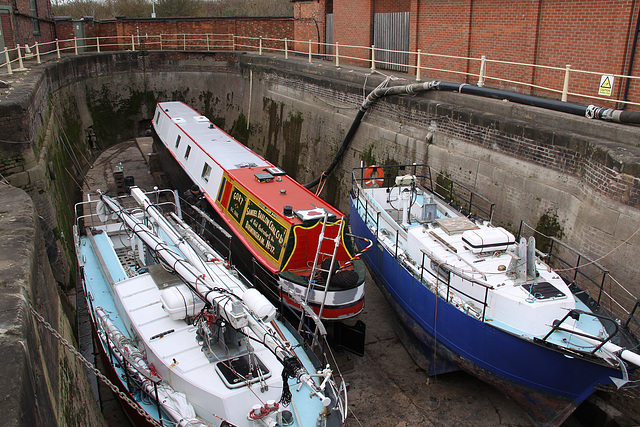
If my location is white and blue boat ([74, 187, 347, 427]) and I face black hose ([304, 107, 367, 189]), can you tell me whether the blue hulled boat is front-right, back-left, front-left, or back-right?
front-right

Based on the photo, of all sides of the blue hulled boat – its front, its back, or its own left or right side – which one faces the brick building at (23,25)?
back

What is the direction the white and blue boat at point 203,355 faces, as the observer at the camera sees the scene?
facing the viewer and to the right of the viewer

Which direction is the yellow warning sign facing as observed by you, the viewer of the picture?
facing the viewer

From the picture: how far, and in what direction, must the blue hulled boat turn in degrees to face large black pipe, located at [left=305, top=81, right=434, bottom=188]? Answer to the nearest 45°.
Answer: approximately 180°

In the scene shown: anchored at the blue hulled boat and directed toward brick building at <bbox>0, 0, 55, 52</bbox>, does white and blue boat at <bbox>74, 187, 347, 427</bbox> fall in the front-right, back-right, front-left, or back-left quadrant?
front-left

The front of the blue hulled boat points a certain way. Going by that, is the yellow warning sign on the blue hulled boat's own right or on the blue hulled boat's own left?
on the blue hulled boat's own left

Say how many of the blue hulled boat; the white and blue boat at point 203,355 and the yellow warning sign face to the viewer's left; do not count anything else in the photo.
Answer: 0

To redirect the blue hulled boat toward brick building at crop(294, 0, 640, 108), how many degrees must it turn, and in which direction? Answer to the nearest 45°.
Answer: approximately 135° to its left

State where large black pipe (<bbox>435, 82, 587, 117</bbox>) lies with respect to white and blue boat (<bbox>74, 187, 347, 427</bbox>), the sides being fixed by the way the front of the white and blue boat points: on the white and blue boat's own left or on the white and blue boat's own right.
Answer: on the white and blue boat's own left

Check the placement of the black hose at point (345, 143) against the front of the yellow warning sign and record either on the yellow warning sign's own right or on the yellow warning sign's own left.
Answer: on the yellow warning sign's own right

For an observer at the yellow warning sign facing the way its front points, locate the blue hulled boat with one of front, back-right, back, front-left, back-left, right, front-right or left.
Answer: front

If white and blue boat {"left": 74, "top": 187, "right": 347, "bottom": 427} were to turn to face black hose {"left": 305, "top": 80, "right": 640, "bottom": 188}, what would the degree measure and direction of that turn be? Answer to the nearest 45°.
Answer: approximately 90° to its left
